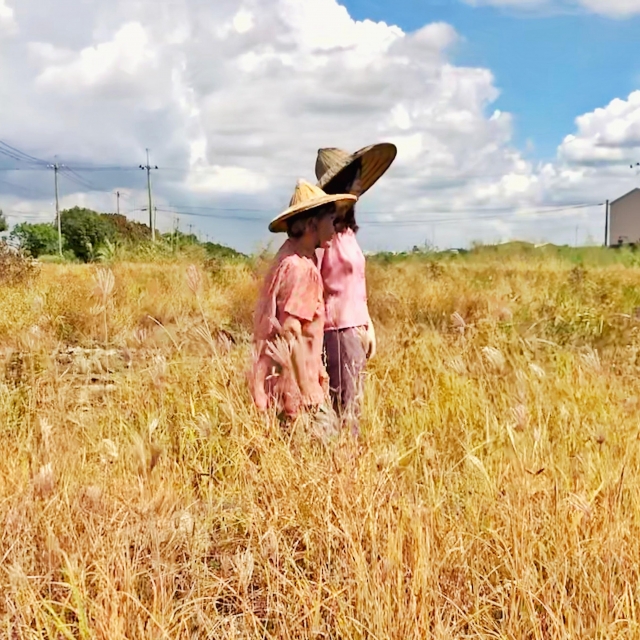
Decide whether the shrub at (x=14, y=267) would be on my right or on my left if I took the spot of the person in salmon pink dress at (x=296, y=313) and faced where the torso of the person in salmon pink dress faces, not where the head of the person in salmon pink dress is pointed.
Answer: on my left

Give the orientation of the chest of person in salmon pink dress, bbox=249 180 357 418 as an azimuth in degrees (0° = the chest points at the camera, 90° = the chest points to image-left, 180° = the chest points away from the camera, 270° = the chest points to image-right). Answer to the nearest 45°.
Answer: approximately 270°

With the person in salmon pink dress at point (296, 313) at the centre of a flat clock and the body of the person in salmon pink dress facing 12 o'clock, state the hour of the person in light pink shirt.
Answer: The person in light pink shirt is roughly at 10 o'clock from the person in salmon pink dress.

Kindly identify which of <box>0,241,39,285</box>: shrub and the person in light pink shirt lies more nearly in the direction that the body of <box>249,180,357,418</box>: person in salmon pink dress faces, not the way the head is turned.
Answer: the person in light pink shirt

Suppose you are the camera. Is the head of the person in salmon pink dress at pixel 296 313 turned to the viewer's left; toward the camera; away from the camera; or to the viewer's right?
to the viewer's right
